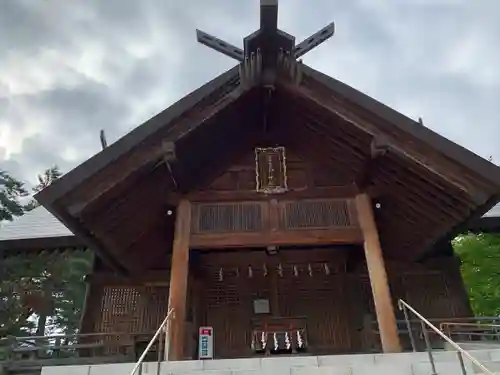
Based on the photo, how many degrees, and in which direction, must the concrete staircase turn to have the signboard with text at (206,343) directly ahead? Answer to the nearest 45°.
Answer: approximately 135° to its right

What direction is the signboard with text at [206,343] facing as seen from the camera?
toward the camera

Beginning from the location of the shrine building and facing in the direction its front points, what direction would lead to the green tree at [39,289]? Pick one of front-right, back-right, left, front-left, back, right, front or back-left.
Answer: back-right

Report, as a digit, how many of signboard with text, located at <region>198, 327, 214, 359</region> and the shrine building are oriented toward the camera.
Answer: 2

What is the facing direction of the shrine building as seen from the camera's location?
facing the viewer

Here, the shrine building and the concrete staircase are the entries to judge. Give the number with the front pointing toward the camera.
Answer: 2

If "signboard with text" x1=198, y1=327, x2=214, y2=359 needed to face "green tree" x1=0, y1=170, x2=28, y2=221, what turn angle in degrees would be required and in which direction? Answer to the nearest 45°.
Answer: approximately 135° to its right

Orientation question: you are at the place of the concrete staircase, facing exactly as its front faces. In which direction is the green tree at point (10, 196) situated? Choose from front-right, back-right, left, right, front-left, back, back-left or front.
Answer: back-right

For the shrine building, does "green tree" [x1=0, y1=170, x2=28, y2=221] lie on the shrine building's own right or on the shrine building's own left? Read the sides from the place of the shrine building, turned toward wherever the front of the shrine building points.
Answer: on the shrine building's own right

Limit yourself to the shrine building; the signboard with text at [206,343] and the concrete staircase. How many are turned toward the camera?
3
